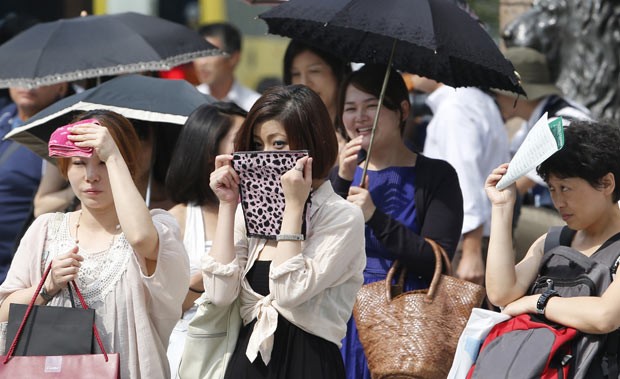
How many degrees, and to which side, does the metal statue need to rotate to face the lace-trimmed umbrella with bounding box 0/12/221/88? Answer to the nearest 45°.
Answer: approximately 45° to its left

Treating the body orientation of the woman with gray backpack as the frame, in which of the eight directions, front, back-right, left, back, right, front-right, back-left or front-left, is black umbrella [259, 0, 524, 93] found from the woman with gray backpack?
right

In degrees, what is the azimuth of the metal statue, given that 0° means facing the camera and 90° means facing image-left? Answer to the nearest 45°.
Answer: approximately 90°

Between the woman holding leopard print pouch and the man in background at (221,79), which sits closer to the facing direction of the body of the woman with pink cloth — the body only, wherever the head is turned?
the woman holding leopard print pouch

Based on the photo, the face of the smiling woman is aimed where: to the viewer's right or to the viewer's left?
to the viewer's left

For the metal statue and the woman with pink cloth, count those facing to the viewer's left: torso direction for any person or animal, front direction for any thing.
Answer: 1

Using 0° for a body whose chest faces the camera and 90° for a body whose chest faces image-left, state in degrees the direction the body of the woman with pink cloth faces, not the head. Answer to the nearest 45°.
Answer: approximately 0°
